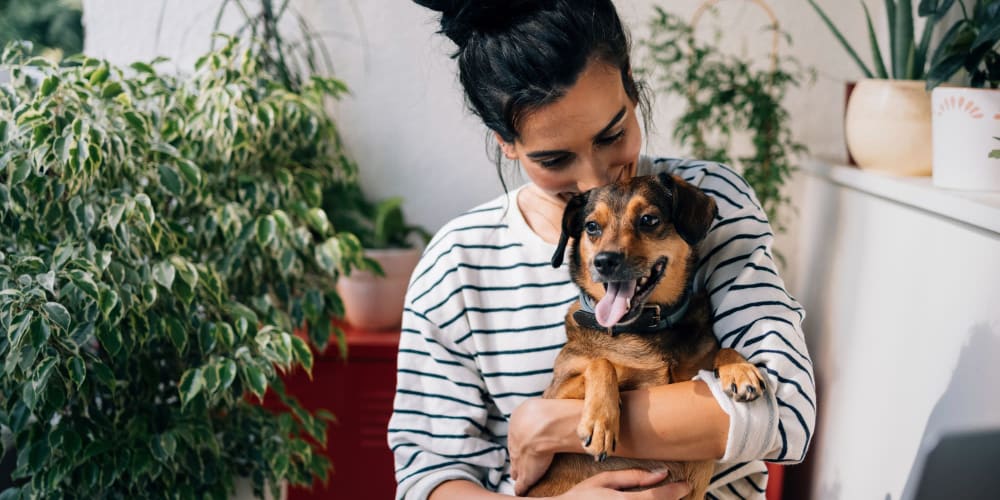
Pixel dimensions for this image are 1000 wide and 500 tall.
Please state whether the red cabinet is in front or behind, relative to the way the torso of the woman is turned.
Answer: behind

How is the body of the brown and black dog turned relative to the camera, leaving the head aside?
toward the camera

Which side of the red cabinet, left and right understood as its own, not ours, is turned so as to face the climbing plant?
left

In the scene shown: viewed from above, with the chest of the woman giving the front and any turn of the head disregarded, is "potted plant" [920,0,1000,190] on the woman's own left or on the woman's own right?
on the woman's own left

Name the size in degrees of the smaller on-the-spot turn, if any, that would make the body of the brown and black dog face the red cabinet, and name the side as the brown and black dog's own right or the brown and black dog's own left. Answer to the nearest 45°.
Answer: approximately 135° to the brown and black dog's own right

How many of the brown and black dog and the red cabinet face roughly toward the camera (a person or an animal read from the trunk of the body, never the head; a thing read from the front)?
2

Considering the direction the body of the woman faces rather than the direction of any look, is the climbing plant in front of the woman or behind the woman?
behind

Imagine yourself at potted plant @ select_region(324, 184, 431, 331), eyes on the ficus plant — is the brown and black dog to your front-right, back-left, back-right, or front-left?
front-left

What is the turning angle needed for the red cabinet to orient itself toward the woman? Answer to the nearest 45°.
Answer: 0° — it already faces them

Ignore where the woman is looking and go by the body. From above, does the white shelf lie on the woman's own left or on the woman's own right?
on the woman's own left

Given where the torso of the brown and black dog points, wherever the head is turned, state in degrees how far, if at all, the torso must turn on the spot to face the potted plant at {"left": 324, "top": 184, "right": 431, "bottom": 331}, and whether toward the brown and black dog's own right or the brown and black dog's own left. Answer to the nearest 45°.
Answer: approximately 135° to the brown and black dog's own right

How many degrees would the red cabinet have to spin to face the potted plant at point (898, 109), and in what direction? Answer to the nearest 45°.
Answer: approximately 45° to its left

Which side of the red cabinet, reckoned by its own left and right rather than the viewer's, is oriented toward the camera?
front

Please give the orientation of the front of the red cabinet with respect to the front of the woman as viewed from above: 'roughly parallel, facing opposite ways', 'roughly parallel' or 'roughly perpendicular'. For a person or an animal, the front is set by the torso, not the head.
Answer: roughly parallel

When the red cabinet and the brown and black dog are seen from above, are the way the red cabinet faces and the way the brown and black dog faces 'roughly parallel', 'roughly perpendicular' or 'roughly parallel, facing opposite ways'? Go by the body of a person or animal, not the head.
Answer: roughly parallel
